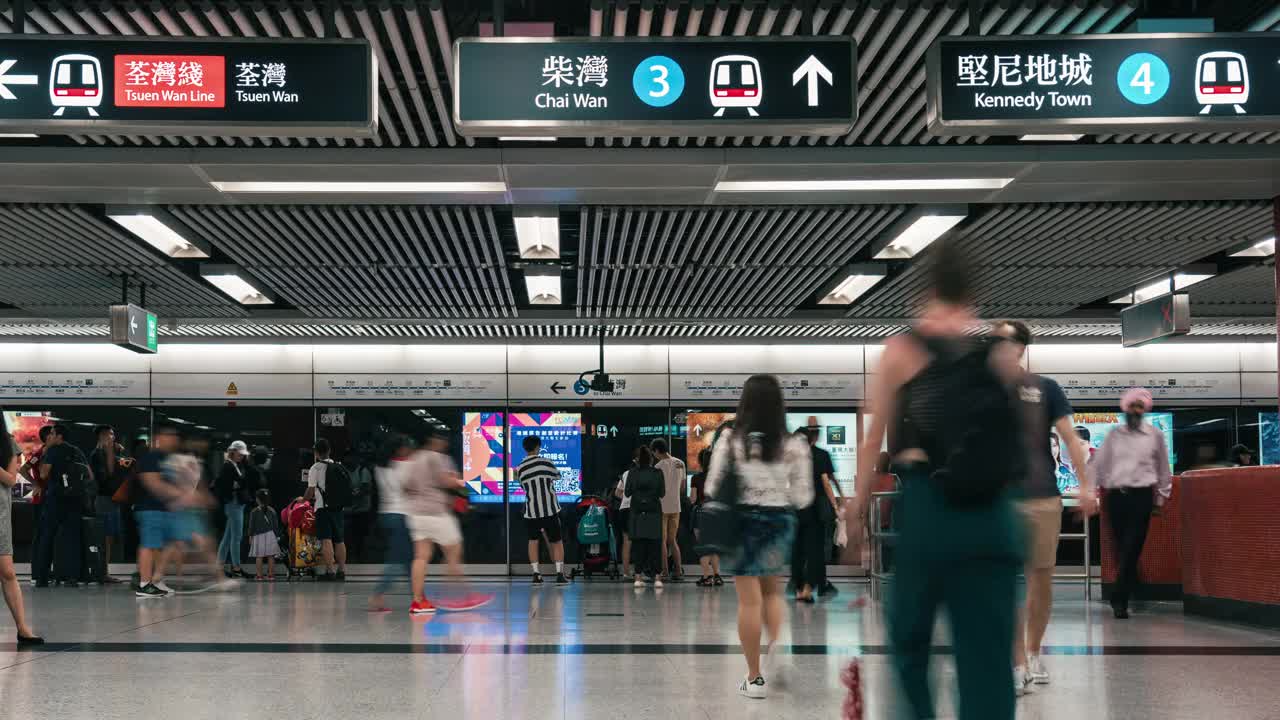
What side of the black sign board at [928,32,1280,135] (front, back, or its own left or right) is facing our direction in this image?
front

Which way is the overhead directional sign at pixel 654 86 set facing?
toward the camera

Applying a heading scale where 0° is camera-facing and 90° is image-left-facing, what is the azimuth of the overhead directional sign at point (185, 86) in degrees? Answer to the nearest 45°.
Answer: approximately 0°

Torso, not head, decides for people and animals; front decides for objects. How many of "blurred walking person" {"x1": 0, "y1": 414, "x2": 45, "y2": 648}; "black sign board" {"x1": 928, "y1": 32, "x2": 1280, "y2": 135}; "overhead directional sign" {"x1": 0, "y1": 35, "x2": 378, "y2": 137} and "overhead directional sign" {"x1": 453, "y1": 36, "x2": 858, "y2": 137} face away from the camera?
0

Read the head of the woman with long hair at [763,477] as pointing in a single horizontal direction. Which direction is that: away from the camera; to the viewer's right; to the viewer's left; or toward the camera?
away from the camera

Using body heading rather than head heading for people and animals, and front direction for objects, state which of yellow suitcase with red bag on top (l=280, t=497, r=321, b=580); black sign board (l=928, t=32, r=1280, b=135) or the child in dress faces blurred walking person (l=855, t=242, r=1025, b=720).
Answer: the black sign board

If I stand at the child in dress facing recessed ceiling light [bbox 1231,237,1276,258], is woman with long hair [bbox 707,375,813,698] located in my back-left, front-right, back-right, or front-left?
front-right
